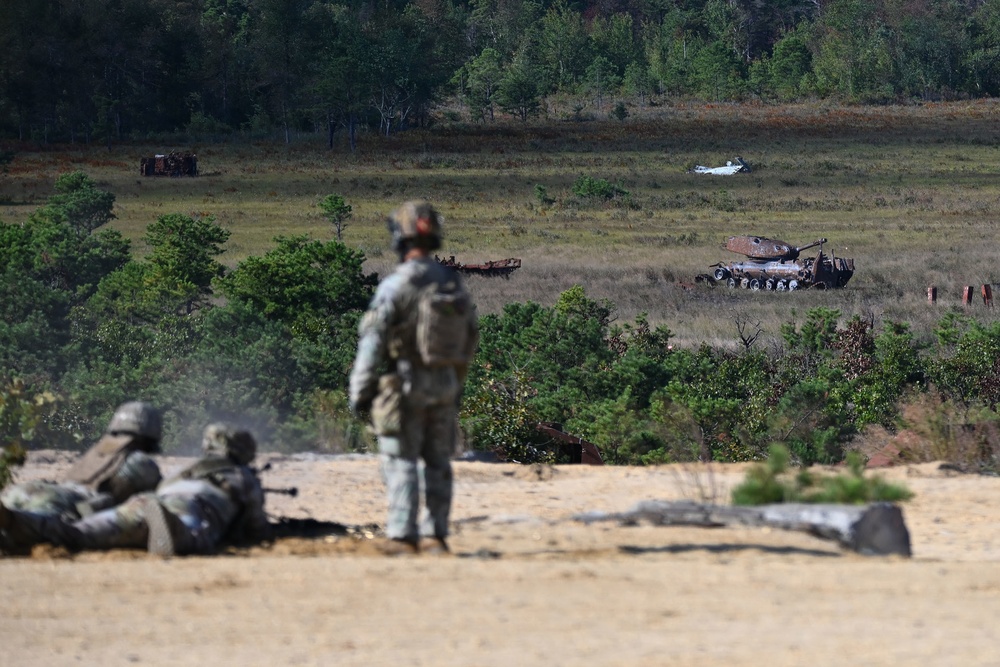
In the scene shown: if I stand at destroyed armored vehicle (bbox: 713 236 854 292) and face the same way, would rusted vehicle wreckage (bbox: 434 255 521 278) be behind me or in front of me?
behind

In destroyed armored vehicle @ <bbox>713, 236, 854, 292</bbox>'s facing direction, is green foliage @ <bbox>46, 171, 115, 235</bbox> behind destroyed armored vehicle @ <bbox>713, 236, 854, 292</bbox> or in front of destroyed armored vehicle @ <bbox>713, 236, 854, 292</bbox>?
behind

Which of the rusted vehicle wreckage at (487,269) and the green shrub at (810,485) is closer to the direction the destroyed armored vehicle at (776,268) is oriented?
the green shrub

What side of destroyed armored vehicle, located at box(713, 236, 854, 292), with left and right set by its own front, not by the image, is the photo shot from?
right

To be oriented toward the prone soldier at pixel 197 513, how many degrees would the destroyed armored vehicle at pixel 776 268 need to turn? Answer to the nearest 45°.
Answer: approximately 90° to its right

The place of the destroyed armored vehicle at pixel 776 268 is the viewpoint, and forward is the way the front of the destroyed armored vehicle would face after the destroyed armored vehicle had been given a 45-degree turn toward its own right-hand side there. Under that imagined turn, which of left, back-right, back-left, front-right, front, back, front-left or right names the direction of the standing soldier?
front-right

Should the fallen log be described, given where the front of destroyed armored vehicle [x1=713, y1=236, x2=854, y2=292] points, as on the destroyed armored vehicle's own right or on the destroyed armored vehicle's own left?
on the destroyed armored vehicle's own right

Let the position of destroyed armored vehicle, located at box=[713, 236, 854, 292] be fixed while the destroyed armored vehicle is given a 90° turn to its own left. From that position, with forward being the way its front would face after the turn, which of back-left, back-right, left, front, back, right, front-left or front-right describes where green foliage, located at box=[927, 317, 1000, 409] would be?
back

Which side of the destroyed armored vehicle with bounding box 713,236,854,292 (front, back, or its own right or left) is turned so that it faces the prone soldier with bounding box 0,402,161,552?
right

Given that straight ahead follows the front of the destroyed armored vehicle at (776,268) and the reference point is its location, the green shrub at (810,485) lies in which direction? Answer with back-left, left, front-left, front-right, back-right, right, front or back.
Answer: right

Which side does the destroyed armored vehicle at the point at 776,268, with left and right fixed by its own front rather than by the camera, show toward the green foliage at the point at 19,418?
right

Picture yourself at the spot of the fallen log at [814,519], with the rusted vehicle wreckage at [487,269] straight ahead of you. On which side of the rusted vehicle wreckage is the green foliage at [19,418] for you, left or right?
left

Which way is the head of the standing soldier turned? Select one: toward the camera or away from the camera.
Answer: away from the camera

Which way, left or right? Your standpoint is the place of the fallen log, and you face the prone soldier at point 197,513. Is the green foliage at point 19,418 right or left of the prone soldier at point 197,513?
right
